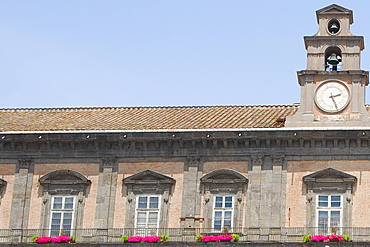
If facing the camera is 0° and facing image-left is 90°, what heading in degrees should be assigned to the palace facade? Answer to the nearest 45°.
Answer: approximately 0°
